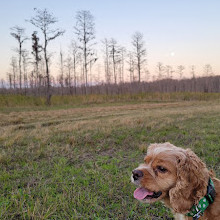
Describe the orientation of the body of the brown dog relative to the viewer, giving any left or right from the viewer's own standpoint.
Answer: facing to the left of the viewer
